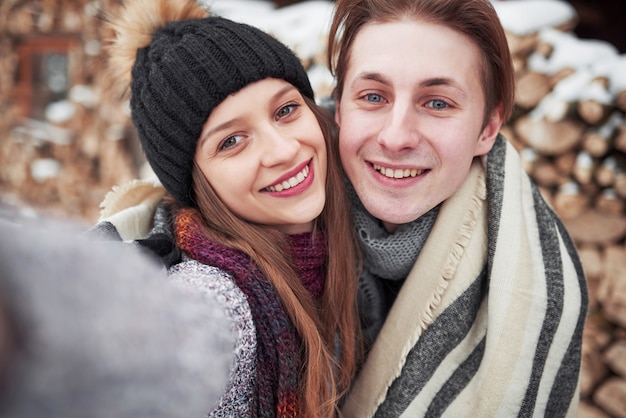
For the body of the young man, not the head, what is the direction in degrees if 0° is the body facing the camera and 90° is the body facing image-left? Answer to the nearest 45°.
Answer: approximately 45°
